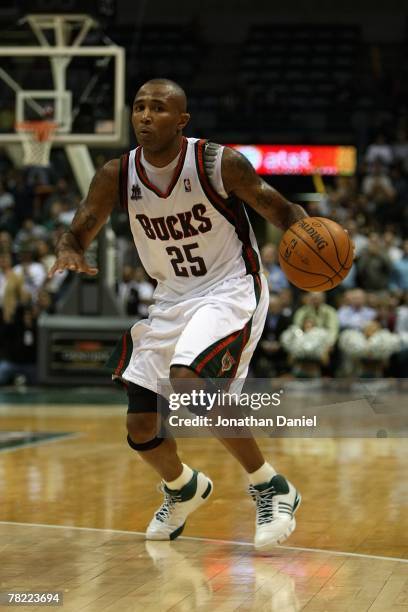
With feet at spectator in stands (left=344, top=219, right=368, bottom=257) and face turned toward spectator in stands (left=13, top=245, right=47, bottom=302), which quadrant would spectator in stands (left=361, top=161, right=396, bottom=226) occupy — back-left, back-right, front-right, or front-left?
back-right

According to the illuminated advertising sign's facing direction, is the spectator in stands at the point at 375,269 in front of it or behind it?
in front

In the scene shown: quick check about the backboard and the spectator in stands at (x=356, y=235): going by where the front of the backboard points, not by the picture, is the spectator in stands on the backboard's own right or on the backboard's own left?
on the backboard's own left

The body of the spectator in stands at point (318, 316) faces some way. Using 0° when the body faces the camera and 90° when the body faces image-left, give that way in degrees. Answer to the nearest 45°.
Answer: approximately 0°

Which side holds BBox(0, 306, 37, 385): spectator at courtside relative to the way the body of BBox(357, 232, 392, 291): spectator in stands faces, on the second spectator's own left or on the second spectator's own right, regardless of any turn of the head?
on the second spectator's own right

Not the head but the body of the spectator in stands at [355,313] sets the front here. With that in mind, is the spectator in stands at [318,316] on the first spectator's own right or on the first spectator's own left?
on the first spectator's own right

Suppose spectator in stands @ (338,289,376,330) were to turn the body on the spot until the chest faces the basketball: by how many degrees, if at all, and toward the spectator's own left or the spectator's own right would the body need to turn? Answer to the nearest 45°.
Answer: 0° — they already face it

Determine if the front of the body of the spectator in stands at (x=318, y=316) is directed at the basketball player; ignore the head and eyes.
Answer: yes

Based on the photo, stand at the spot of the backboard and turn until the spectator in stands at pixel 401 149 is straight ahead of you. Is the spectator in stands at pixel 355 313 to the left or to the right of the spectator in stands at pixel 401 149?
right

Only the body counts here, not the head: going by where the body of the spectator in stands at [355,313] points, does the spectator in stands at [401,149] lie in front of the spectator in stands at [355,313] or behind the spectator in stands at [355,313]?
behind

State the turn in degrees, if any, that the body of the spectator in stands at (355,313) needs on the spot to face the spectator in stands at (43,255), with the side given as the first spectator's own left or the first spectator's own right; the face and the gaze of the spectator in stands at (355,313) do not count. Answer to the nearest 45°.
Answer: approximately 90° to the first spectator's own right

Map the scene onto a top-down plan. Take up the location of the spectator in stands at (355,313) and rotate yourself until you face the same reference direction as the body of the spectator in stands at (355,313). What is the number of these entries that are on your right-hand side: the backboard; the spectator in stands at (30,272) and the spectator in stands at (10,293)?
3

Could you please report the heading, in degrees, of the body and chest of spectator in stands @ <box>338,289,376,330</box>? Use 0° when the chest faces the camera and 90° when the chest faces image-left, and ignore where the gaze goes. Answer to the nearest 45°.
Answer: approximately 0°
